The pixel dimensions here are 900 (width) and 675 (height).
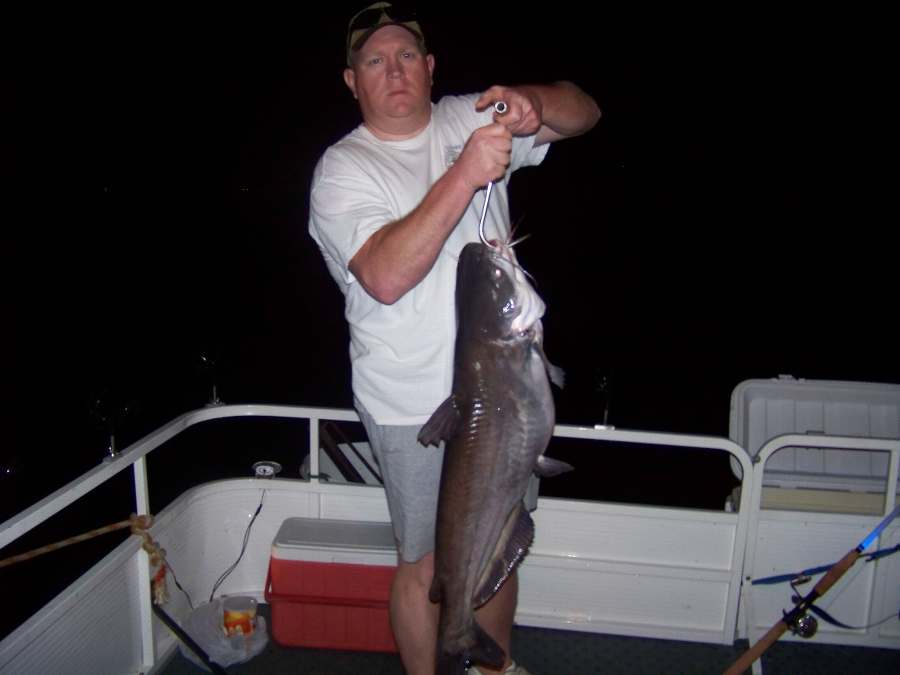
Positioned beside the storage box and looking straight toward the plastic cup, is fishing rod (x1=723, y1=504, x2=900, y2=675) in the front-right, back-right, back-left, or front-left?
front-left

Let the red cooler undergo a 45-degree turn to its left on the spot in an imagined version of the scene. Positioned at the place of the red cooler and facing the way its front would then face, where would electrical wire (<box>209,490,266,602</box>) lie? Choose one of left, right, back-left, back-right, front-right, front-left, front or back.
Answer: back

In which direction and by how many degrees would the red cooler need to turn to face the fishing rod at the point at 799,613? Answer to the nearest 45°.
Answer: approximately 90° to its left

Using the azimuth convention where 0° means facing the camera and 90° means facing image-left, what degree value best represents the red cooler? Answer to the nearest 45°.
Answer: approximately 0°

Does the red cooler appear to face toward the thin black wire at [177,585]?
no

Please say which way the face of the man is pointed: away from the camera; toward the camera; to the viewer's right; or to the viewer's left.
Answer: toward the camera

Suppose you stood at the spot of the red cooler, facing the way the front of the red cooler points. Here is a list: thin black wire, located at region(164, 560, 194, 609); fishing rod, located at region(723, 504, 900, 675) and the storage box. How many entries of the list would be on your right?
1

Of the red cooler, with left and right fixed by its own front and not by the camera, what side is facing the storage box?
left

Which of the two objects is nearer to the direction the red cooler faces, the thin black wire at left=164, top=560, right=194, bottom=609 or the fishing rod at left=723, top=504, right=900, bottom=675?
the fishing rod
